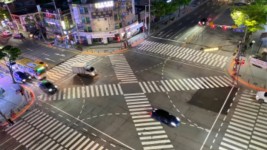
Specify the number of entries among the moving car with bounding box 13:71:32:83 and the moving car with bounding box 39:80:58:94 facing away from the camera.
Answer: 0

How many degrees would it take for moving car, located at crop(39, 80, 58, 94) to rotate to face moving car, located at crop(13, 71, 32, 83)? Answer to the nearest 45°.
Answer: approximately 180°

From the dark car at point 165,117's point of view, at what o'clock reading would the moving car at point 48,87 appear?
The moving car is roughly at 5 o'clock from the dark car.

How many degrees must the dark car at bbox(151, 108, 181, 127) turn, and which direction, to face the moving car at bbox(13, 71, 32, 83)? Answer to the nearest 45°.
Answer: approximately 135° to its right

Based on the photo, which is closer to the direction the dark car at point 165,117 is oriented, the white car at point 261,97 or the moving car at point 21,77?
the white car

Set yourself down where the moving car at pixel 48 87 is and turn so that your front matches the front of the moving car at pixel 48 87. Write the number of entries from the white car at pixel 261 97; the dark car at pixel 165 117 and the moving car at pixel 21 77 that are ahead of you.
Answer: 2

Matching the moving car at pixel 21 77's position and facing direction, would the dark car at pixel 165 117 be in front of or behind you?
in front

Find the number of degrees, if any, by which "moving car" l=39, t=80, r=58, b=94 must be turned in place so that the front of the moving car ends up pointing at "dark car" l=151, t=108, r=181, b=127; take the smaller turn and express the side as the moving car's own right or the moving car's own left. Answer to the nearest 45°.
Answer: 0° — it already faces it

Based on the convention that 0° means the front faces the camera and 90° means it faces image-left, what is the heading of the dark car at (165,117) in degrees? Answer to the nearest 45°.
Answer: approximately 315°

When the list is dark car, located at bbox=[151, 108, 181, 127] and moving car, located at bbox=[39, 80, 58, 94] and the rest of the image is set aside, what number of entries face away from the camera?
0

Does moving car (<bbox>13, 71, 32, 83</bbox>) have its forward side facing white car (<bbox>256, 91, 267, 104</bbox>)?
yes

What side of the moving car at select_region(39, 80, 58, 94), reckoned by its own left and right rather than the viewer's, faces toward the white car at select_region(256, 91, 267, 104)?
front

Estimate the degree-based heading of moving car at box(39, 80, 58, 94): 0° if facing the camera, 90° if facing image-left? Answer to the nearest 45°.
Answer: approximately 315°

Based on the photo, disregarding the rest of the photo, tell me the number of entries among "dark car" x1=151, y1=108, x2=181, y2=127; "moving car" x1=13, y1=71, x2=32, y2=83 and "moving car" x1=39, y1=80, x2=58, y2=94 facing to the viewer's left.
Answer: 0
